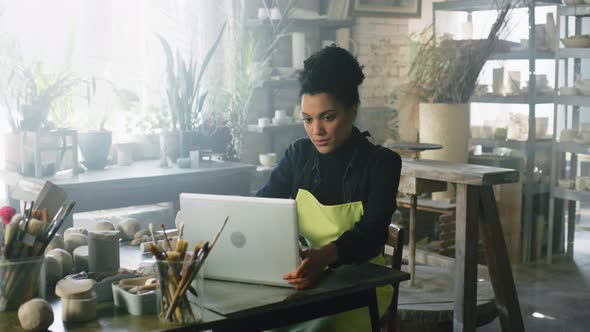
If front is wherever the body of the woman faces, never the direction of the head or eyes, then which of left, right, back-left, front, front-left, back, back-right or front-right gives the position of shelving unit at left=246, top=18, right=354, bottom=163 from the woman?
back-right

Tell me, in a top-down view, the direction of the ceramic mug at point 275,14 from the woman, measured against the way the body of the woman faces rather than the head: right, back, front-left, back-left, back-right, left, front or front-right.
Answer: back-right

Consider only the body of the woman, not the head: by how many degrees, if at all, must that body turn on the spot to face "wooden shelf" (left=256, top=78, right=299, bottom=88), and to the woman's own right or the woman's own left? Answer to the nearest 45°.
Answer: approximately 135° to the woman's own right

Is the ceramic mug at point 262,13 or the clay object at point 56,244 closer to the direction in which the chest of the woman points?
the clay object

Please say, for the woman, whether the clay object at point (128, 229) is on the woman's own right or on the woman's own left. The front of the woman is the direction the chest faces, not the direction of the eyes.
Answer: on the woman's own right

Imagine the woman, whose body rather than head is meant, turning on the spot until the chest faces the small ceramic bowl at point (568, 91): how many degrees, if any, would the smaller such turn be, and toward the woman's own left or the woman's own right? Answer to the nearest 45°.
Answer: approximately 180°

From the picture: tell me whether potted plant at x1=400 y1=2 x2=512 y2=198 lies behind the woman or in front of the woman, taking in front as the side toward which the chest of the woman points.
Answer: behind

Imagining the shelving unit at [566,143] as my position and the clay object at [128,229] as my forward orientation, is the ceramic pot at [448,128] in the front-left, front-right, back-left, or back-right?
front-right

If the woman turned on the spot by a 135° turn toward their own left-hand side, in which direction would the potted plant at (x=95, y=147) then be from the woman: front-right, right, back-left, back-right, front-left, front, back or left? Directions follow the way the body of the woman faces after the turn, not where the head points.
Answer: back-left

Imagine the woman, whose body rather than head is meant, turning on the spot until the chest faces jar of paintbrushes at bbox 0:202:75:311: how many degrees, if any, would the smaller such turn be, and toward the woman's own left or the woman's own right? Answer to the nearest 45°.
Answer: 0° — they already face it

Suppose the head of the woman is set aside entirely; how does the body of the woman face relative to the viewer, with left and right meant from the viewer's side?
facing the viewer and to the left of the viewer

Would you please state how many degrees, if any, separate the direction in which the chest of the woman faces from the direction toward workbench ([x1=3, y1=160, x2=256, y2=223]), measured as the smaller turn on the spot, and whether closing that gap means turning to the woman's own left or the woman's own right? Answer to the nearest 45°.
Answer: approximately 90° to the woman's own right

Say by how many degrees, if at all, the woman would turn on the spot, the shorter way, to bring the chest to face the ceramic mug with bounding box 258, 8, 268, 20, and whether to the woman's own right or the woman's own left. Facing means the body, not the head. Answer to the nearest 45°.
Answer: approximately 135° to the woman's own right

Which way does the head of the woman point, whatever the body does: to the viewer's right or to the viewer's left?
to the viewer's left

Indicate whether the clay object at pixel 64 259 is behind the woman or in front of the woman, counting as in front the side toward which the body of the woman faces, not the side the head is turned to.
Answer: in front

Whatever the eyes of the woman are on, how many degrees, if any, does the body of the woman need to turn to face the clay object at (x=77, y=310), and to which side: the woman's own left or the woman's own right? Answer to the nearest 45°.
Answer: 0° — they already face it

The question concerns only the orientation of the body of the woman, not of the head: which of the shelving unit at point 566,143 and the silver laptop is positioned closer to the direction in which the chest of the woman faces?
the silver laptop

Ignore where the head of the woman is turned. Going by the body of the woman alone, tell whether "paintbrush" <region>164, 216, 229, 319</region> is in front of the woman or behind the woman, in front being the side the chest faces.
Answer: in front
